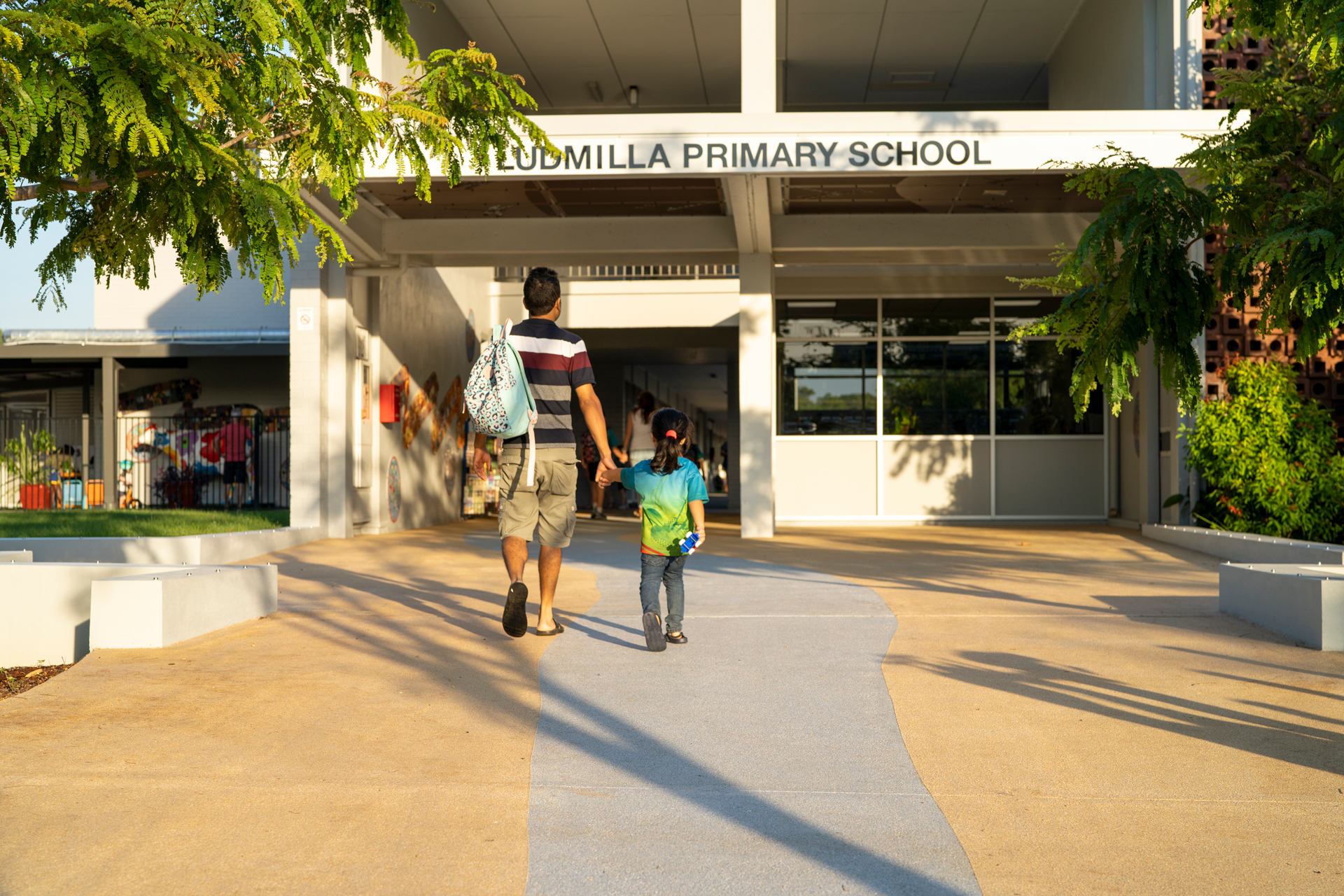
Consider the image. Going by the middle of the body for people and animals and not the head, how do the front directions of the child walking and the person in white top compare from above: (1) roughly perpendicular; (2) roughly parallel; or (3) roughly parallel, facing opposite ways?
roughly parallel

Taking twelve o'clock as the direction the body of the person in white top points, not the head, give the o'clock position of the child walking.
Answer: The child walking is roughly at 6 o'clock from the person in white top.

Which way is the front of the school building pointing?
toward the camera

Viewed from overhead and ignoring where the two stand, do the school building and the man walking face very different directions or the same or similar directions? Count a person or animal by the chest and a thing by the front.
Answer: very different directions

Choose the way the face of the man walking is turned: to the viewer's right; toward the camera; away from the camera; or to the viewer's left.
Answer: away from the camera

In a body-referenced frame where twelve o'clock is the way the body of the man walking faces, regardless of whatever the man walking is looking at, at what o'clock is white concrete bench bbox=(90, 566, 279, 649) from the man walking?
The white concrete bench is roughly at 9 o'clock from the man walking.

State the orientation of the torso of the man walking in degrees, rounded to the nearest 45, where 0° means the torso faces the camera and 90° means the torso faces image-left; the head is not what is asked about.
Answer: approximately 180°

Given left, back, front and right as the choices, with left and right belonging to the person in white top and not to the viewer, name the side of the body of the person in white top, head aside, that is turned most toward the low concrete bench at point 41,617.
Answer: back

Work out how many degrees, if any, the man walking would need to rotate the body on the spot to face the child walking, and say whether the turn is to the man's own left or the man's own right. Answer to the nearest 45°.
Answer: approximately 90° to the man's own right

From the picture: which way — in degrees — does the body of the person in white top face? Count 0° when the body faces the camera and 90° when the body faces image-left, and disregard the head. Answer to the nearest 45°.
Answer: approximately 180°

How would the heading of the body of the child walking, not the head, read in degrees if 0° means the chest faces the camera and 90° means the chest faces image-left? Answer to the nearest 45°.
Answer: approximately 180°

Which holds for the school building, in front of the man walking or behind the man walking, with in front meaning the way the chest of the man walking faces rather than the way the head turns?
in front

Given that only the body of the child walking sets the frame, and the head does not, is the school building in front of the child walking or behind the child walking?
in front

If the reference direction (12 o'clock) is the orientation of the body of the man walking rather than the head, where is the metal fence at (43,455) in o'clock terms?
The metal fence is roughly at 11 o'clock from the man walking.

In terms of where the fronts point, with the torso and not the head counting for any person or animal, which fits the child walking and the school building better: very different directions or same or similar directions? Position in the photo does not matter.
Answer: very different directions

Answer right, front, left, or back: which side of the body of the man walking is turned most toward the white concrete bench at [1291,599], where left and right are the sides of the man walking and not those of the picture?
right

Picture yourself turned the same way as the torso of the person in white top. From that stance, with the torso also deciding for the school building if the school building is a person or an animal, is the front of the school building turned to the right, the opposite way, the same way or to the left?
the opposite way
